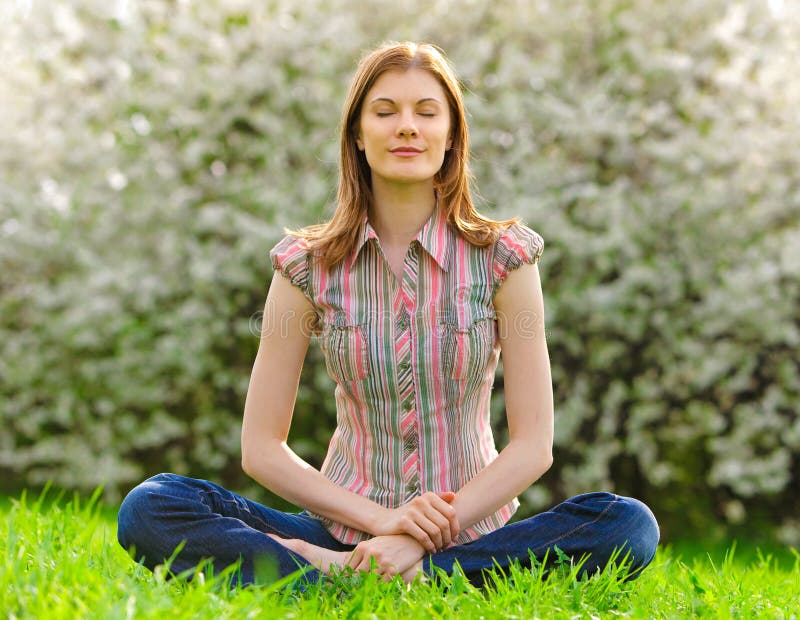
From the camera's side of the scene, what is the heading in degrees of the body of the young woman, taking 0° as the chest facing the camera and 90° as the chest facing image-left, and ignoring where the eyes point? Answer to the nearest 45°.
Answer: approximately 0°
